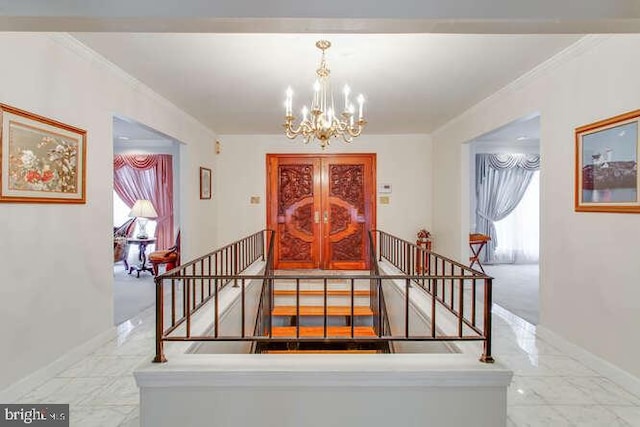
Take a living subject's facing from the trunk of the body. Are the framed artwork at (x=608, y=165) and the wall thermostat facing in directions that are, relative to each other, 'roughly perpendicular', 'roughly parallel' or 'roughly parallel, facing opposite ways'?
roughly perpendicular

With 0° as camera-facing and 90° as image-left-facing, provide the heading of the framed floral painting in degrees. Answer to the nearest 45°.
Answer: approximately 315°

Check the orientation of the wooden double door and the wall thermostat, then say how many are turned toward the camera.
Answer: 2

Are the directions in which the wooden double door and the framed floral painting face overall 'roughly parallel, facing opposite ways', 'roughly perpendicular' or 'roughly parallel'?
roughly perpendicular

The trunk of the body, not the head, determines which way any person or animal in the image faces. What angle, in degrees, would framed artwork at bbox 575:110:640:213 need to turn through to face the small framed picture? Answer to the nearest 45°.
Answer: approximately 45° to its right

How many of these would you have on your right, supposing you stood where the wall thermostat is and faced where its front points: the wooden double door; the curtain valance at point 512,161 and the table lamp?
2

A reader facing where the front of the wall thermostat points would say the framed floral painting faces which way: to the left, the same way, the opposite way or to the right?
to the left

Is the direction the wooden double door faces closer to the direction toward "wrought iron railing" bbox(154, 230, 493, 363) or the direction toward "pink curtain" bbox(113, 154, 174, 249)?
the wrought iron railing

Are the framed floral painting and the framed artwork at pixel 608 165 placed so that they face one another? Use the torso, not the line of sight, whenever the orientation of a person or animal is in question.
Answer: yes

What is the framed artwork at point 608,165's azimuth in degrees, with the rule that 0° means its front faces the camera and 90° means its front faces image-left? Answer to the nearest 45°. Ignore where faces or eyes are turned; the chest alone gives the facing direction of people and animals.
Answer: approximately 45°
